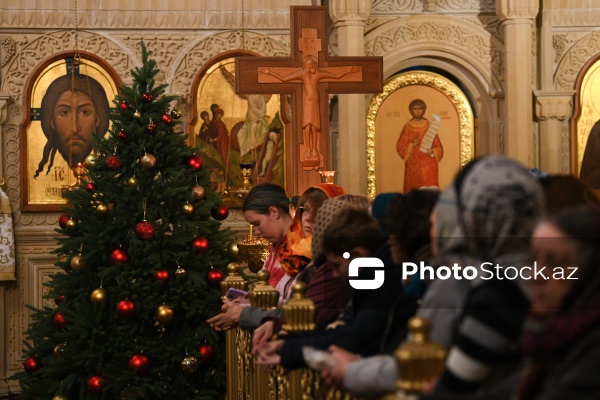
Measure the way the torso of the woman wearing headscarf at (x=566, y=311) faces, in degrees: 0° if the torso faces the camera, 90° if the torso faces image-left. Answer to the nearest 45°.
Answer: approximately 90°

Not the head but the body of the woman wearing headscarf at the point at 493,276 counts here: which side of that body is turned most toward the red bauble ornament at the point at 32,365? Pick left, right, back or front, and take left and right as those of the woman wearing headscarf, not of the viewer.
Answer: front

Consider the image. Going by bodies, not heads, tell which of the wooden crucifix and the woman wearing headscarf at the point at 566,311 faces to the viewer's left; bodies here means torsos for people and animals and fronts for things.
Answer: the woman wearing headscarf

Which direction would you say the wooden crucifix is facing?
toward the camera

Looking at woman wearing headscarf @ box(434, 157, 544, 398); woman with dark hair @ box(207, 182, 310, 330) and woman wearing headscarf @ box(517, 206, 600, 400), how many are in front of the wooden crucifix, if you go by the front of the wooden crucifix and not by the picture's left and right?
3

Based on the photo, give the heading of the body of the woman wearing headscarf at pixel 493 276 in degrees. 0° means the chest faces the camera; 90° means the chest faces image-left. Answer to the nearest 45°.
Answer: approximately 135°

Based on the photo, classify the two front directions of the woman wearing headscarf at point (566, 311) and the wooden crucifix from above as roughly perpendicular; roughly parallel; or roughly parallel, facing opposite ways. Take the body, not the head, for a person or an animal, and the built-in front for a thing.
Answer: roughly perpendicular

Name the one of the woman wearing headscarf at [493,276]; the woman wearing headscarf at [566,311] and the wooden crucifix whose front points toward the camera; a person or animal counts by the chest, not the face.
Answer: the wooden crucifix

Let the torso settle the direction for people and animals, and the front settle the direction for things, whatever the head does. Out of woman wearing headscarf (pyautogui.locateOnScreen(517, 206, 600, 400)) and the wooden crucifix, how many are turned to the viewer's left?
1

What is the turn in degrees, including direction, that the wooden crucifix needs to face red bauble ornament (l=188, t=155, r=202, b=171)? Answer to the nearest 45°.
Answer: approximately 45° to its right
